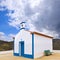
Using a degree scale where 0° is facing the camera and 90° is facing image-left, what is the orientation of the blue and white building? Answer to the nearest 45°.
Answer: approximately 45°
